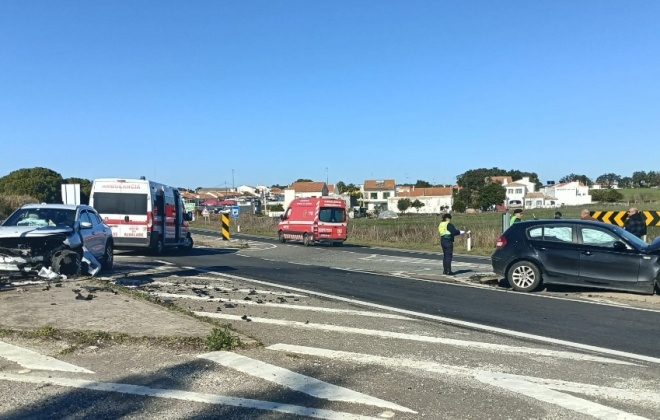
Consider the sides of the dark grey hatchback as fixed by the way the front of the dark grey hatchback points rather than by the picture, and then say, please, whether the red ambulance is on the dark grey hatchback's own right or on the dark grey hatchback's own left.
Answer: on the dark grey hatchback's own left

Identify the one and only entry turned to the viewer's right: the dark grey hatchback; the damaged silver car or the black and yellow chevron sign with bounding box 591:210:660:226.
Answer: the dark grey hatchback

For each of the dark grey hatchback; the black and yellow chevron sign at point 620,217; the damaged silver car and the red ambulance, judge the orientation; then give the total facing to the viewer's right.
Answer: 1

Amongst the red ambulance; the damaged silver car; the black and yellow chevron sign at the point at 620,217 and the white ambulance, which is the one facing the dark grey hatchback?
the black and yellow chevron sign

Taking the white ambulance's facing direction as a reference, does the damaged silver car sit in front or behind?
behind

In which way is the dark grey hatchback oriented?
to the viewer's right

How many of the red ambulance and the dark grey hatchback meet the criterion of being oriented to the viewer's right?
1

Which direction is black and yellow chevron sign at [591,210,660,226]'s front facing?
toward the camera

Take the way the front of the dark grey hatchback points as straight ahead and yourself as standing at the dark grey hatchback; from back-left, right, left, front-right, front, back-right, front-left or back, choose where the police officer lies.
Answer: back-left

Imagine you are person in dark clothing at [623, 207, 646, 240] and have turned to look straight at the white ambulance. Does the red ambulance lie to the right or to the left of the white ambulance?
right
